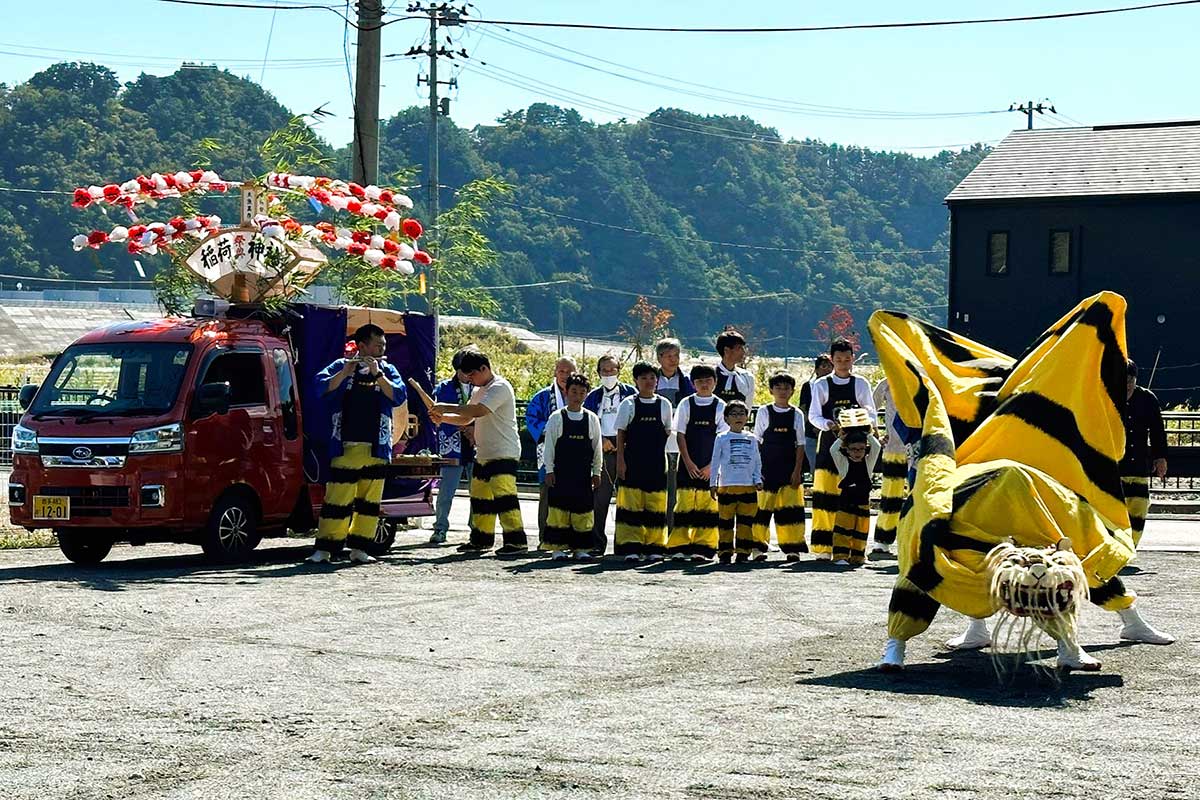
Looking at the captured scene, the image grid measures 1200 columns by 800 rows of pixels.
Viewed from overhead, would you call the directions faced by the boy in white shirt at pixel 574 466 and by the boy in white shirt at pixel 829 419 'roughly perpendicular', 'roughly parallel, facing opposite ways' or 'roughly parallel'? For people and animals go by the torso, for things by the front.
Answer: roughly parallel

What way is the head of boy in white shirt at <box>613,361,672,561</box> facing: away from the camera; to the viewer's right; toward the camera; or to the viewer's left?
toward the camera

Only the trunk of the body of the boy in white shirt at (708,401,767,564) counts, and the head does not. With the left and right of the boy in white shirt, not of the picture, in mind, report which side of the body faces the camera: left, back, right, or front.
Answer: front

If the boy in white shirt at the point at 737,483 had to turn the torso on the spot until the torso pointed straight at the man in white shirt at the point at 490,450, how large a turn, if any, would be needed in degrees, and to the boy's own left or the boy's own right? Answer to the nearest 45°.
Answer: approximately 90° to the boy's own right

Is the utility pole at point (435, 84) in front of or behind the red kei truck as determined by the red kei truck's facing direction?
behind

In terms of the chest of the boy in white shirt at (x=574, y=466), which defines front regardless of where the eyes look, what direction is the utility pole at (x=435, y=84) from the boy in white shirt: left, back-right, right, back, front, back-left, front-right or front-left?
back

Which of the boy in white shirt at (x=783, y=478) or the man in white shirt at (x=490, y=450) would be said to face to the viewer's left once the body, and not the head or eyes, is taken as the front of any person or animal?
the man in white shirt

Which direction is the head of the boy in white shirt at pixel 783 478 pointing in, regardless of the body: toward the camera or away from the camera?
toward the camera

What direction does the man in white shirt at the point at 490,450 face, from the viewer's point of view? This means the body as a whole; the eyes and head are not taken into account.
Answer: to the viewer's left

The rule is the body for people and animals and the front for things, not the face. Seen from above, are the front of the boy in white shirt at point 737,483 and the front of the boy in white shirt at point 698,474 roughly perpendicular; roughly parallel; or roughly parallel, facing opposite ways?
roughly parallel

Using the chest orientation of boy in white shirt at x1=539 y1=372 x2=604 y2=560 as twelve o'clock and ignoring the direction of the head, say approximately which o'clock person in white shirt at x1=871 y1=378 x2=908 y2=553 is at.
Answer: person in white shirt at x1=871 y1=378 x2=908 y2=553 is roughly at 9 o'clock from boy in white shirt at x1=539 y1=372 x2=604 y2=560.

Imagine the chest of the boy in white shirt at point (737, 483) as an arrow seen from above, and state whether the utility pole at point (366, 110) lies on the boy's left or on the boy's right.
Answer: on the boy's right

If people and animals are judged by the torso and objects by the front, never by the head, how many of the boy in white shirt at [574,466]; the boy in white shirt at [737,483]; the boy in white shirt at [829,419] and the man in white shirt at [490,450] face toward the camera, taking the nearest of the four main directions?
3

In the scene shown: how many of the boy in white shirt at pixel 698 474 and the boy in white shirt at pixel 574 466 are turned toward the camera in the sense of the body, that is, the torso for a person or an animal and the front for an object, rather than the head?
2

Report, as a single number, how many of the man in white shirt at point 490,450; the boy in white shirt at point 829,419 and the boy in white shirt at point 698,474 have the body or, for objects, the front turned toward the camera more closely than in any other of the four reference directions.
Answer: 2

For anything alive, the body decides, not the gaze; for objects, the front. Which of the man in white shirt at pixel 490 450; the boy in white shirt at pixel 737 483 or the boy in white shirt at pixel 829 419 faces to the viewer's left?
the man in white shirt

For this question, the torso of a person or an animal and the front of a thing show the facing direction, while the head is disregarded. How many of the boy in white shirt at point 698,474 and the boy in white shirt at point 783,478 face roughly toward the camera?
2

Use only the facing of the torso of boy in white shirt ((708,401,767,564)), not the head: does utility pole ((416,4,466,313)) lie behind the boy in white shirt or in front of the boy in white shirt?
behind

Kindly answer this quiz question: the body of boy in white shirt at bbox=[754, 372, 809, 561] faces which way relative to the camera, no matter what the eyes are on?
toward the camera

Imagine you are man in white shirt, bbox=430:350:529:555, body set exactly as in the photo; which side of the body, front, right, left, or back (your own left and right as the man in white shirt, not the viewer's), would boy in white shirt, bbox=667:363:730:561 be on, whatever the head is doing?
back

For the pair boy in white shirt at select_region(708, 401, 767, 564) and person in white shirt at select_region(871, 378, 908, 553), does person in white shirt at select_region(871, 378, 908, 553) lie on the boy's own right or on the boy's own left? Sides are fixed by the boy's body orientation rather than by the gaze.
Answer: on the boy's own left
